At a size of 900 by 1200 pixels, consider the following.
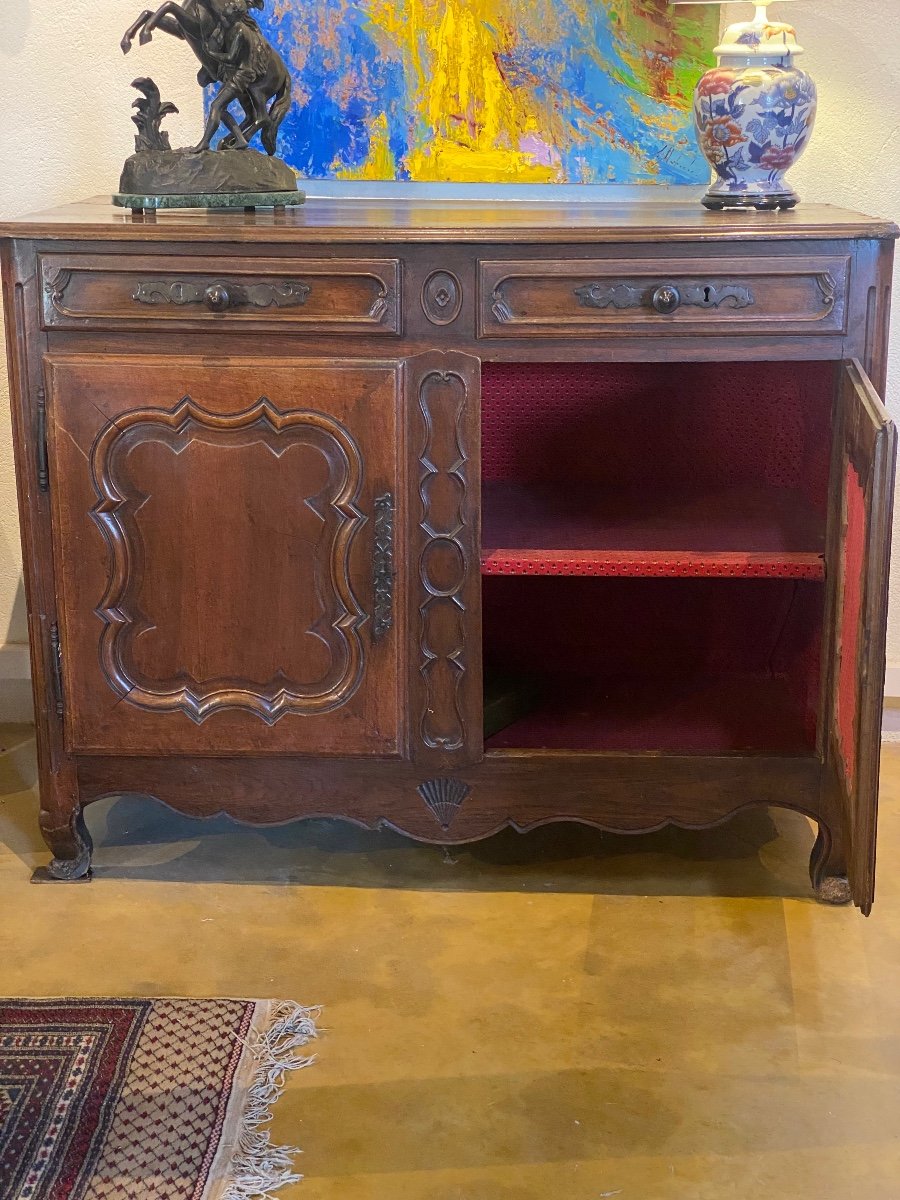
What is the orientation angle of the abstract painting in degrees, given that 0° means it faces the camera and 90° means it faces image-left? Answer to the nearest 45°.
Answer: approximately 0°

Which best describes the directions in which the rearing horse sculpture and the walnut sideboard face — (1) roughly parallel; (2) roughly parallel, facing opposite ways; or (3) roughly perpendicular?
roughly perpendicular

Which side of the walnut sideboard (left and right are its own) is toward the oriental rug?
front

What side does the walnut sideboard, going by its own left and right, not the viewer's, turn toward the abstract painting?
back

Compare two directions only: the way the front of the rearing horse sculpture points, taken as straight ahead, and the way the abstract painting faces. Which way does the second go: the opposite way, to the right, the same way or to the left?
to the left

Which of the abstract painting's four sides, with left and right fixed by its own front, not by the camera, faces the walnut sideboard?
front

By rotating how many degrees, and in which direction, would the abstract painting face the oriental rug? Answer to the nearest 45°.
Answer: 0° — it already faces it

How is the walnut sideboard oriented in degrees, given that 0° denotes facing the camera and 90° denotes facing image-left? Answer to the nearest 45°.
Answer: approximately 0°

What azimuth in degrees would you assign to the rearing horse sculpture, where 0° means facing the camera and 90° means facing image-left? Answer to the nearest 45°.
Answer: approximately 90°
